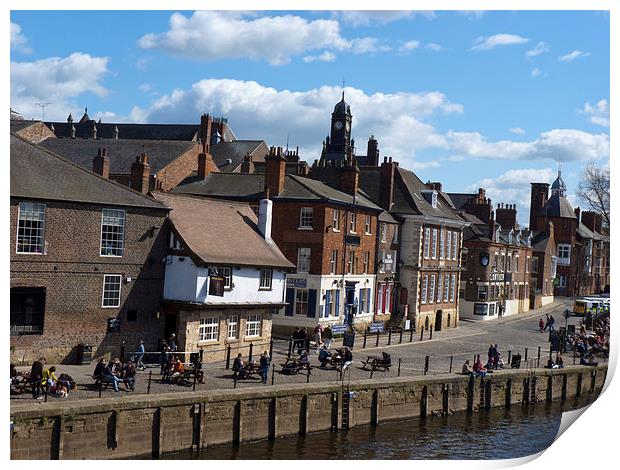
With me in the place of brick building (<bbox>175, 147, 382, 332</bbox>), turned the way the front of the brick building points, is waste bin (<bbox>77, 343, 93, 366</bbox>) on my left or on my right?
on my right

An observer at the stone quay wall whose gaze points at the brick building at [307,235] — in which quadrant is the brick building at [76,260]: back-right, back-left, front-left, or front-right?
front-left

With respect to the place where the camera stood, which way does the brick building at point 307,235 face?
facing the viewer and to the right of the viewer
